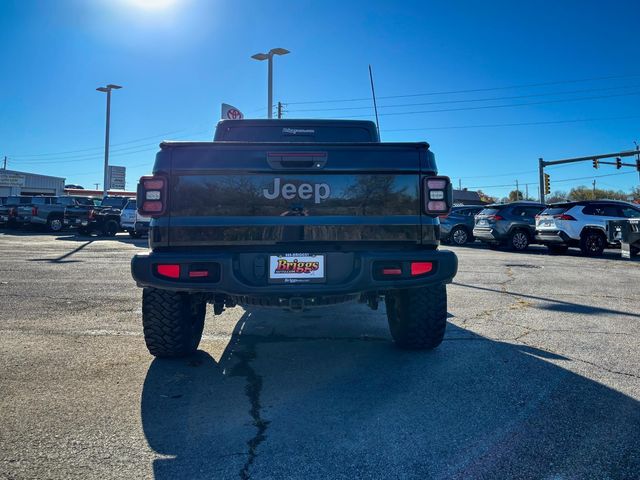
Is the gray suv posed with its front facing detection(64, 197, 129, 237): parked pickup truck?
no

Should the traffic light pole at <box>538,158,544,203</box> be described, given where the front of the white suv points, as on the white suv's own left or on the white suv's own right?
on the white suv's own left

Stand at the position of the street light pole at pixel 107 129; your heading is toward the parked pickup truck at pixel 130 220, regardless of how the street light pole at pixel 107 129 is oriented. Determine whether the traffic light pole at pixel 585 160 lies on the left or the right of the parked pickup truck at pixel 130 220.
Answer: left

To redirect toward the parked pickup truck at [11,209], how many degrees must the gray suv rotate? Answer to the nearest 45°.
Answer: approximately 135° to its left

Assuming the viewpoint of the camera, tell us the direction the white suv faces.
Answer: facing away from the viewer and to the right of the viewer

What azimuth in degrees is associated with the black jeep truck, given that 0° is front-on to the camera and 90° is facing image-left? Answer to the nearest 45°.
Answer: approximately 180°

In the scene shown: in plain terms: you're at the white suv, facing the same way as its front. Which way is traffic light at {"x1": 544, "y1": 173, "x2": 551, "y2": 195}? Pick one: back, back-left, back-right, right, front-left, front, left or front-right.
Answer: front-left

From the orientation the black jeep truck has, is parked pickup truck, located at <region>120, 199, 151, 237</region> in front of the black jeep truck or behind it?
in front

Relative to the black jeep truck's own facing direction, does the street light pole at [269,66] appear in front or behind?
in front

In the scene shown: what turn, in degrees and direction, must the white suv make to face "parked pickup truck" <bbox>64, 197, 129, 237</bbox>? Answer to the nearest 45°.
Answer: approximately 135° to its left

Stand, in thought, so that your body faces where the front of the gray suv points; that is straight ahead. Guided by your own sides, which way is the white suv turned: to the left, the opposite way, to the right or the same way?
the same way

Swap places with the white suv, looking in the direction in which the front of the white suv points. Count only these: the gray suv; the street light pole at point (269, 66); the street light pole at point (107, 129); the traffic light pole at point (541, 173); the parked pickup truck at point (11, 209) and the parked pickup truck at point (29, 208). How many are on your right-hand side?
0

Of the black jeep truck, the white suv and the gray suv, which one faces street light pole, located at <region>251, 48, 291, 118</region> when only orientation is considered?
the black jeep truck

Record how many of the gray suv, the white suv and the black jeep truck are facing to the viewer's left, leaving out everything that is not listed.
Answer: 0

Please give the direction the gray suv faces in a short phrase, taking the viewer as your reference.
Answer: facing away from the viewer and to the right of the viewer

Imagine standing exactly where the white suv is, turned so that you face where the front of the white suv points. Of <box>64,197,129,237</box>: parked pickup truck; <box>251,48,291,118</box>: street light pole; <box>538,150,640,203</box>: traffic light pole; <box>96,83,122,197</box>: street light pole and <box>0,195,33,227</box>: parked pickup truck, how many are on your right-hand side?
0
